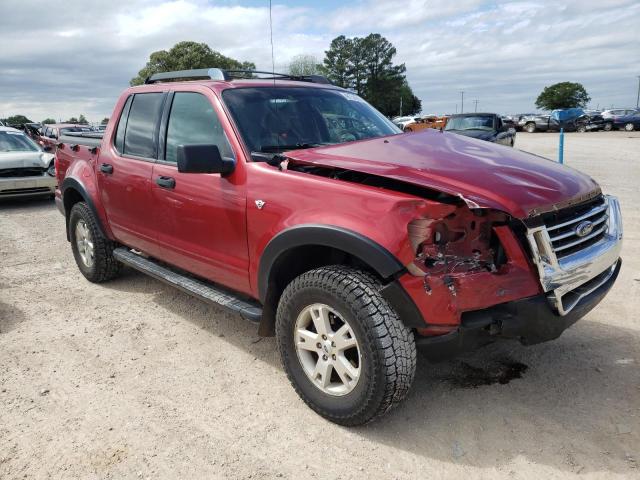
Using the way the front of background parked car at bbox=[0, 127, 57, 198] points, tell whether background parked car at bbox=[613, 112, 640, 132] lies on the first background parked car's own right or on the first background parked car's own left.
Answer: on the first background parked car's own left

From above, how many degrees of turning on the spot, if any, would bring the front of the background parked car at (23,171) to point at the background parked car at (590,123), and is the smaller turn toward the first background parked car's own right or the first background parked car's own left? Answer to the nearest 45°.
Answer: approximately 90° to the first background parked car's own left

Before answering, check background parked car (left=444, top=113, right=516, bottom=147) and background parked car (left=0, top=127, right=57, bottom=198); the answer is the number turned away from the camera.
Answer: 0

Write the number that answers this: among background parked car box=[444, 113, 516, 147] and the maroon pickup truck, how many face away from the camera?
0

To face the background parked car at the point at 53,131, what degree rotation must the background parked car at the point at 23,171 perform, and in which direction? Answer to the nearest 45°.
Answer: approximately 180°

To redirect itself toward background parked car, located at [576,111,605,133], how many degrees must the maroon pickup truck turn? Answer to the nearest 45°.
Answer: approximately 90° to its left

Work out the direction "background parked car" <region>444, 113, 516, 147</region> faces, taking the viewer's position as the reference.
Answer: facing the viewer and to the left of the viewer

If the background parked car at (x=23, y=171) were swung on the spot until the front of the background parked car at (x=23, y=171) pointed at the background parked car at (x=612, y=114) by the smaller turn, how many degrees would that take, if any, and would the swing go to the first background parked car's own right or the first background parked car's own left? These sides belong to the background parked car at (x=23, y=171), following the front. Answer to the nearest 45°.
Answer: approximately 90° to the first background parked car's own left

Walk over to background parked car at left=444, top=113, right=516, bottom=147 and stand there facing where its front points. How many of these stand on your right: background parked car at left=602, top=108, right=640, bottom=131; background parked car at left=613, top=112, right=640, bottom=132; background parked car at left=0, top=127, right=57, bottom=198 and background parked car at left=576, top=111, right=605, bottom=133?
1

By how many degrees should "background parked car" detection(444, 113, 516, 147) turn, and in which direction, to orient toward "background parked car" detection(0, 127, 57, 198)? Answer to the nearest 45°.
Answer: approximately 90° to its right

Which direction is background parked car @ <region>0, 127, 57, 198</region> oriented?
toward the camera

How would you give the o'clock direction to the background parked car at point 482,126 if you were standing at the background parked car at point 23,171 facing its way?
the background parked car at point 482,126 is roughly at 9 o'clock from the background parked car at point 23,171.

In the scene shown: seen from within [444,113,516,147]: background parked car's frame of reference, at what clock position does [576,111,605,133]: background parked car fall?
[576,111,605,133]: background parked car is roughly at 6 o'clock from [444,113,516,147]: background parked car.

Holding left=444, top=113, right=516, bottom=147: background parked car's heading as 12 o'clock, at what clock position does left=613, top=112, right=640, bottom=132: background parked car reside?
left=613, top=112, right=640, bottom=132: background parked car is roughly at 8 o'clock from left=444, top=113, right=516, bottom=147: background parked car.

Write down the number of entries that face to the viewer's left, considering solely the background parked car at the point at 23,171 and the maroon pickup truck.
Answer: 0
